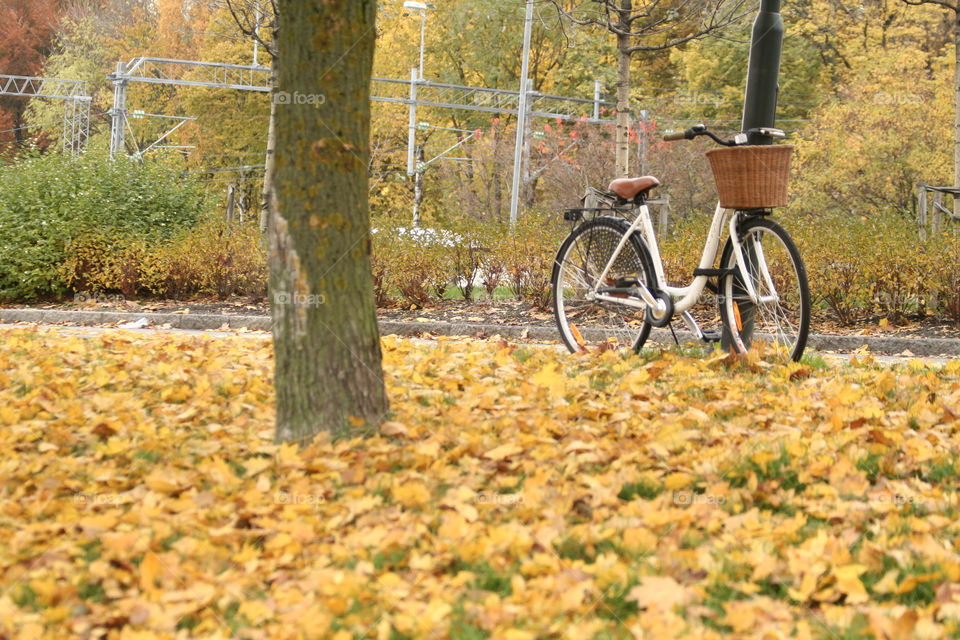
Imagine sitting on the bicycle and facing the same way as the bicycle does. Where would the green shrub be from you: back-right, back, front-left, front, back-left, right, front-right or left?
back

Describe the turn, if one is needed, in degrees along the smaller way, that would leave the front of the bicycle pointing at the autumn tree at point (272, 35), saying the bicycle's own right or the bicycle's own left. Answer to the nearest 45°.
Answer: approximately 180°

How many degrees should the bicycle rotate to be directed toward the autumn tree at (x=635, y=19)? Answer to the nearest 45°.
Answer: approximately 135° to its left

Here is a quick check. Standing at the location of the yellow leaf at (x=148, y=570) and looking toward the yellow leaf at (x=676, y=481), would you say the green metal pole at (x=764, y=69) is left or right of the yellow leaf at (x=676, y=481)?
left

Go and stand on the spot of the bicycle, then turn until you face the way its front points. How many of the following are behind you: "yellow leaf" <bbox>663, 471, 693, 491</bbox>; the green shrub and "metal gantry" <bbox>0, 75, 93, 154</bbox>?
2

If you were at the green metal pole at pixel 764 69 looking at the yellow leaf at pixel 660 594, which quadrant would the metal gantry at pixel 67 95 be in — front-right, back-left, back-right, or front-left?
back-right

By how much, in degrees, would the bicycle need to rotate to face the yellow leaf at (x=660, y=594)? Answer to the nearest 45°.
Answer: approximately 45° to its right

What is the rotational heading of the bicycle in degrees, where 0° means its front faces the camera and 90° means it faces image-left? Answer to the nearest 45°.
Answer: approximately 315°
